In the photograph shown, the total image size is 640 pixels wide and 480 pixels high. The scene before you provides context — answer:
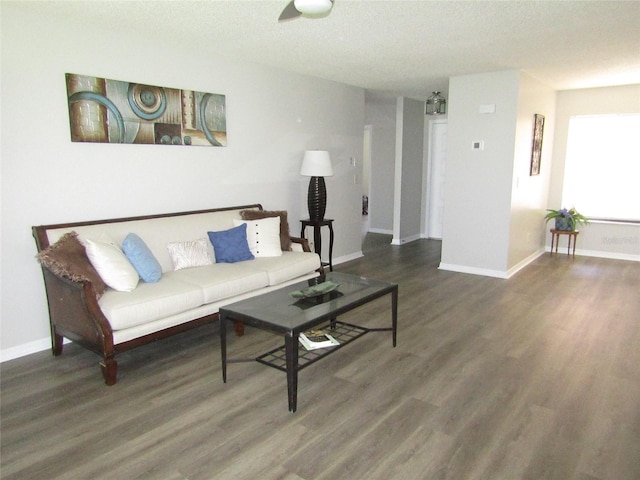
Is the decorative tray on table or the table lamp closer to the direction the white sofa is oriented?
the decorative tray on table

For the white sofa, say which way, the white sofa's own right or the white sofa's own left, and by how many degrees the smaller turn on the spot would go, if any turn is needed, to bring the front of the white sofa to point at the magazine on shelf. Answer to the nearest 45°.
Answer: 0° — it already faces it

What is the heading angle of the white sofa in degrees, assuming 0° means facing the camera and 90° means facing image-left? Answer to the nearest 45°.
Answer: approximately 315°

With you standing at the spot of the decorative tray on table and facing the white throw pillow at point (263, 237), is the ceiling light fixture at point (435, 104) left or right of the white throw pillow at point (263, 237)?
right

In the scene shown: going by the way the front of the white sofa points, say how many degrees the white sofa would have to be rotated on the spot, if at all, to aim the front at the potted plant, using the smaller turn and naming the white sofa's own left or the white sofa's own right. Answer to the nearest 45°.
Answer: approximately 45° to the white sofa's own left

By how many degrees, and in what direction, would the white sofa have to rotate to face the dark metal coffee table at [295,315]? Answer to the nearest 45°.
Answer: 0° — it already faces it

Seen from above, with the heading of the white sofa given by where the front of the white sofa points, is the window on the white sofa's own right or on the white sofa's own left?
on the white sofa's own left

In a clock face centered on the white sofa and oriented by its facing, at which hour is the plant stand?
The plant stand is roughly at 10 o'clock from the white sofa.
